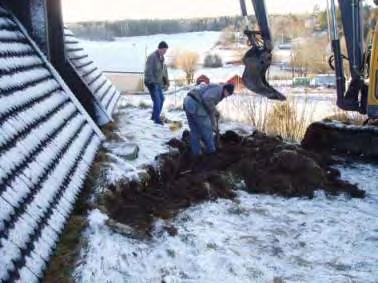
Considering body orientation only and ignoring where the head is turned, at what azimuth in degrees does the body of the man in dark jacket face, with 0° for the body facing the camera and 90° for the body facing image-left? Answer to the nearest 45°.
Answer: approximately 315°

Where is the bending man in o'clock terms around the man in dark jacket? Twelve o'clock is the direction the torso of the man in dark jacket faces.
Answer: The bending man is roughly at 1 o'clock from the man in dark jacket.

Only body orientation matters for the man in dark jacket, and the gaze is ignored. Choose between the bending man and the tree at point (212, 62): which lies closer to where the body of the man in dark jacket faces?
the bending man

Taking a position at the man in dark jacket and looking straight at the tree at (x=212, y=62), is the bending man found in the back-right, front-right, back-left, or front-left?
back-right

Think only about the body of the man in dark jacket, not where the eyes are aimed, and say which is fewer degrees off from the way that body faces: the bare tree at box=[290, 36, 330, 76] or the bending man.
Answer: the bending man

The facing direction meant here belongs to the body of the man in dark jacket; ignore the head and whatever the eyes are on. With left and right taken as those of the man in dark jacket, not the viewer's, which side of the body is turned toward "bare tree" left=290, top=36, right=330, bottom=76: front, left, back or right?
left

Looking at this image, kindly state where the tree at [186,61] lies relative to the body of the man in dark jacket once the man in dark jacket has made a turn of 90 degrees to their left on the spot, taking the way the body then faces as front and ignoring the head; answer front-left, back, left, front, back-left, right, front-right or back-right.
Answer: front-left

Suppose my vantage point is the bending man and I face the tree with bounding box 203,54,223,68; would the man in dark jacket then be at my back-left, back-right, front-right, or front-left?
front-left

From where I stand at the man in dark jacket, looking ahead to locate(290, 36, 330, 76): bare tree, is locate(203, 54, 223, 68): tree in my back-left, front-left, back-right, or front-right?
front-left

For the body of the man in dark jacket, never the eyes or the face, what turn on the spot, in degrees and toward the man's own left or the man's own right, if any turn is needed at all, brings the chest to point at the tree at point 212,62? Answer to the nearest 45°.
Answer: approximately 135° to the man's own left
